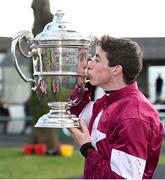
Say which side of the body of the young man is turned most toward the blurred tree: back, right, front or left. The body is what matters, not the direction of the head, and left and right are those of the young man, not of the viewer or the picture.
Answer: right

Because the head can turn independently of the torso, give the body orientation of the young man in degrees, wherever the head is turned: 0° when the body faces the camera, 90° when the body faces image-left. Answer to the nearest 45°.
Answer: approximately 90°

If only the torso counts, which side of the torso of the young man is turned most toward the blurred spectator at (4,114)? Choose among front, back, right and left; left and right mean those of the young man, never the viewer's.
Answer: right

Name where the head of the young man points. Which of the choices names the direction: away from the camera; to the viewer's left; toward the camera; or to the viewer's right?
to the viewer's left

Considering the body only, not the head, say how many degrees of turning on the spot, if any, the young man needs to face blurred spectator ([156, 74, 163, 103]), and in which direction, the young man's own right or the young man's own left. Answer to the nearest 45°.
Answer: approximately 90° to the young man's own right
